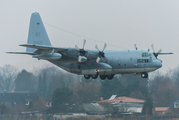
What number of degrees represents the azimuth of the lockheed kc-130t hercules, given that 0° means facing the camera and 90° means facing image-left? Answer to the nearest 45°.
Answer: approximately 315°
